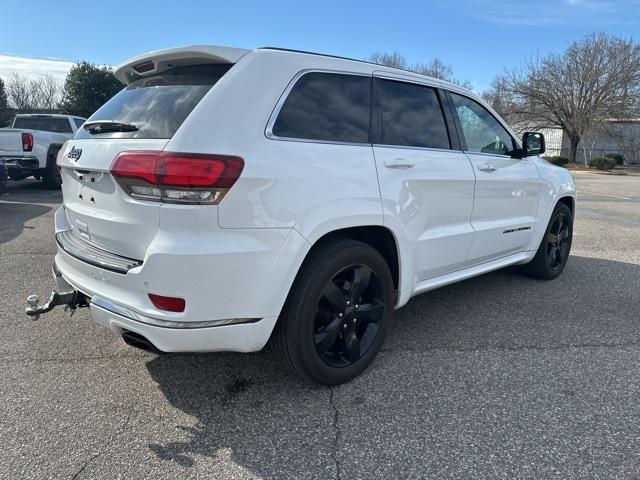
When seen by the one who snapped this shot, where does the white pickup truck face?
facing away from the viewer and to the right of the viewer

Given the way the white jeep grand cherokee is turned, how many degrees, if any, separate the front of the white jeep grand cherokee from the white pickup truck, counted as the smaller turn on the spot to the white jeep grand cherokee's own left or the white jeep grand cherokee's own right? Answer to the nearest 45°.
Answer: approximately 90° to the white jeep grand cherokee's own left

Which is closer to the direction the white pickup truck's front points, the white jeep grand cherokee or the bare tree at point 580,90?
the bare tree

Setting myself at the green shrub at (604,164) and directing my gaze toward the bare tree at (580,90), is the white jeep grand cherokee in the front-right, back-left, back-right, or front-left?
back-left

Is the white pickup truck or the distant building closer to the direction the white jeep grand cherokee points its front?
the distant building

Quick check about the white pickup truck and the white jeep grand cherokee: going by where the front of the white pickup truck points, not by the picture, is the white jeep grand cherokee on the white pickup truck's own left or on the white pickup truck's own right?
on the white pickup truck's own right

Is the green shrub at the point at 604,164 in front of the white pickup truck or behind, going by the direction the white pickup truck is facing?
in front

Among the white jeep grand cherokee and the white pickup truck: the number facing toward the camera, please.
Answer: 0

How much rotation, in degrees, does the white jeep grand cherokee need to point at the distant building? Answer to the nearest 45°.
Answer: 0° — it already faces it

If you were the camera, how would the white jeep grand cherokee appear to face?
facing away from the viewer and to the right of the viewer

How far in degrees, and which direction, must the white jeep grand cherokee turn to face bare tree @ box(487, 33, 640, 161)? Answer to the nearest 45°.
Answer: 0° — it already faces it
